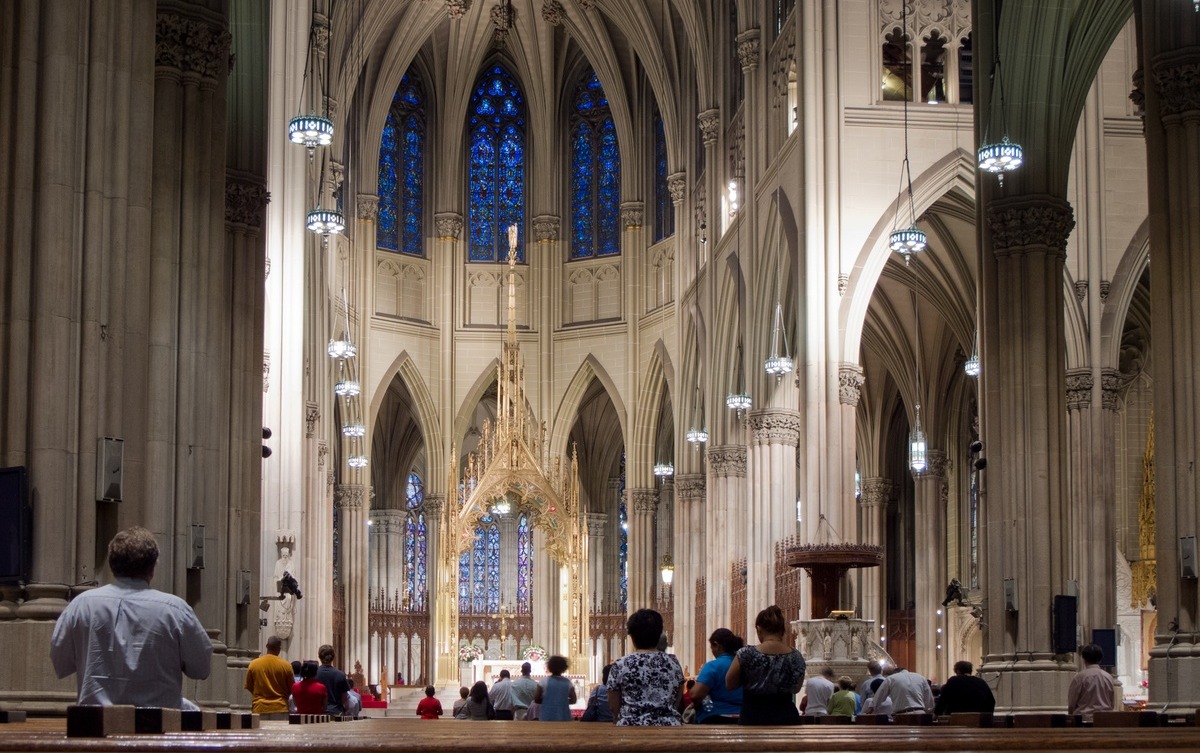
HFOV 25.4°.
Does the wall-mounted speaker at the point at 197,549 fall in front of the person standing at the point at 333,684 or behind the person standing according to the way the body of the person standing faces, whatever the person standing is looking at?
behind

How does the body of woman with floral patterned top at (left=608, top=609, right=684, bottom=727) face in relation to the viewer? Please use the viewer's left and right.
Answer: facing away from the viewer

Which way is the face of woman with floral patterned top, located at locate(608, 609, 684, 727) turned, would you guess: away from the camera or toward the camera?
away from the camera

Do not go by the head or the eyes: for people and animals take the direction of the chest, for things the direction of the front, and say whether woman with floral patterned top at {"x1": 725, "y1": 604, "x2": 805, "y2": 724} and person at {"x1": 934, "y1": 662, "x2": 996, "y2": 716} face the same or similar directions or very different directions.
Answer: same or similar directions

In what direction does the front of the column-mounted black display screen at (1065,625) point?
toward the camera

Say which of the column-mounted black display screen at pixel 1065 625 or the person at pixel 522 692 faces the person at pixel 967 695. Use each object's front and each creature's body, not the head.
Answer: the column-mounted black display screen

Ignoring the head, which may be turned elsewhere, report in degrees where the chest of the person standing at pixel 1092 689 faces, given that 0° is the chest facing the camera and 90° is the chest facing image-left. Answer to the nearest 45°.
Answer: approximately 180°

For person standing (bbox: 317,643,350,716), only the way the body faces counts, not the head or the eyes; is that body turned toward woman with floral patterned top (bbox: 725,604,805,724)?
no

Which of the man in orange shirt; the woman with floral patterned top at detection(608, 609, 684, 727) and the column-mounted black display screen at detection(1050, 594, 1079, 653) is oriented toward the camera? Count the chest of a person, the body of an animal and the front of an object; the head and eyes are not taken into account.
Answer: the column-mounted black display screen

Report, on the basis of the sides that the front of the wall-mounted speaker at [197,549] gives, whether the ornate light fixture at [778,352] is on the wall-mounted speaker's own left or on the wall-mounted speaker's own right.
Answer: on the wall-mounted speaker's own left

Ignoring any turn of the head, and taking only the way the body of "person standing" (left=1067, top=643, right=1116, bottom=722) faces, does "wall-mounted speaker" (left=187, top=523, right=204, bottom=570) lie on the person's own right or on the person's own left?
on the person's own left

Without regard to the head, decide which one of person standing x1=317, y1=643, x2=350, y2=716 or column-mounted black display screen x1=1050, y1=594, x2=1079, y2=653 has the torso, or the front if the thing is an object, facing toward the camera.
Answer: the column-mounted black display screen

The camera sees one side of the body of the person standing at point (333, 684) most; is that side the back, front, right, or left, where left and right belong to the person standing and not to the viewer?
back

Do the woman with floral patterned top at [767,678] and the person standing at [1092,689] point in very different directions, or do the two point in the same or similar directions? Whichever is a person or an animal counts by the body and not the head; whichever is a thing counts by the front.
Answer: same or similar directions

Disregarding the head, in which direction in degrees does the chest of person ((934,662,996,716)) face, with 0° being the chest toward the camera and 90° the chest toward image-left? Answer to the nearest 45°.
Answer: approximately 180°
